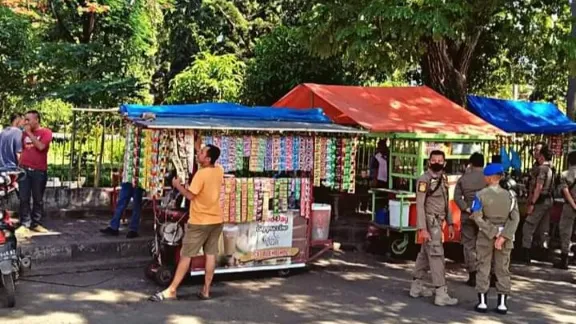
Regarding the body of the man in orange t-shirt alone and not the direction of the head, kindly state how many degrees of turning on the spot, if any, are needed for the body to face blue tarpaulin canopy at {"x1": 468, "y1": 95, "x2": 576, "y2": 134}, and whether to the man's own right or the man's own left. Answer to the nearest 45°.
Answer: approximately 90° to the man's own right

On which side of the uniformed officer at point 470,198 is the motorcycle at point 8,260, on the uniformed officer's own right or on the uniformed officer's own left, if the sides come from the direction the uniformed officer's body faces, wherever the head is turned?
on the uniformed officer's own left

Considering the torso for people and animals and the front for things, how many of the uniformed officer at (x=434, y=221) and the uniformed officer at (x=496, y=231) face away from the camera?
1
